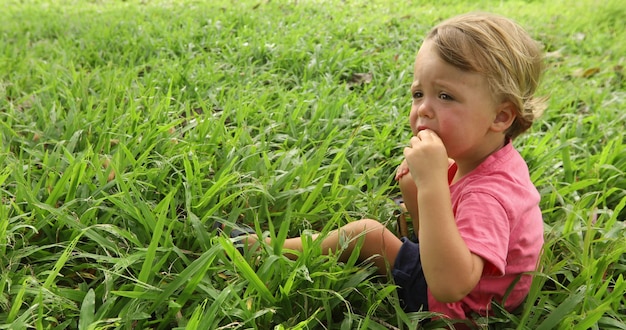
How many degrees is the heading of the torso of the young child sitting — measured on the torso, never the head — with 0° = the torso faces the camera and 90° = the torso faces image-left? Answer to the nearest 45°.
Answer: approximately 90°
